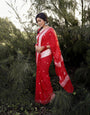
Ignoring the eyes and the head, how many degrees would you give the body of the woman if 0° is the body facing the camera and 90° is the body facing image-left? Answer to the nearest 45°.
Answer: approximately 45°
